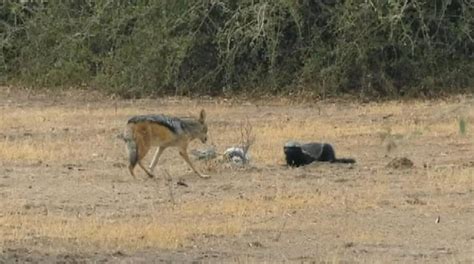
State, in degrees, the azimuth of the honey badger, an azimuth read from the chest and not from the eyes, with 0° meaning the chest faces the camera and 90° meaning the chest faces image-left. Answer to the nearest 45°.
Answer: approximately 90°

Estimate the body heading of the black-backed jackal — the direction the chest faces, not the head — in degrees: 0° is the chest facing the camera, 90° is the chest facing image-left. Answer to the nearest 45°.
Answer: approximately 270°

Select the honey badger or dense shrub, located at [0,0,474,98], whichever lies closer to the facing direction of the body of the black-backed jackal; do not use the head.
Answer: the honey badger

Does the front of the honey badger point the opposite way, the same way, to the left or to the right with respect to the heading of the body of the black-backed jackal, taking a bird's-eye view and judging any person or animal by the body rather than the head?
the opposite way

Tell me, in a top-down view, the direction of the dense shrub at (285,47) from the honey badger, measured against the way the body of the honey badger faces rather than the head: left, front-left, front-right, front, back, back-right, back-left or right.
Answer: right

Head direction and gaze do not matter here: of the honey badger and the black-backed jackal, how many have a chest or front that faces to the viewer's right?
1

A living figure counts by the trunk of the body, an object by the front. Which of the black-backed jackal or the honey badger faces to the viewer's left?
the honey badger

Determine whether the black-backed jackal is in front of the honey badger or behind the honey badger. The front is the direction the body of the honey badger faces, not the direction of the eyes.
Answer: in front

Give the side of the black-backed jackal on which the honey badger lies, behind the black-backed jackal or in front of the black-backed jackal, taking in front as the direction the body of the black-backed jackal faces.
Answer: in front

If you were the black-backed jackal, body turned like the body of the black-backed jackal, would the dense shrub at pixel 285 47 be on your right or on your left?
on your left

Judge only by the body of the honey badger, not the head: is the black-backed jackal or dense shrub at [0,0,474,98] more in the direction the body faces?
the black-backed jackal
